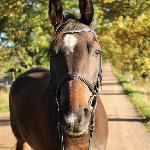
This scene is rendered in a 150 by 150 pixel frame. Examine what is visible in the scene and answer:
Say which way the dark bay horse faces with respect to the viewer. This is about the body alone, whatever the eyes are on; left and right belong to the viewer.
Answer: facing the viewer and to the right of the viewer
